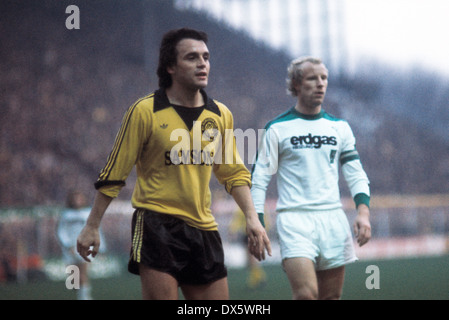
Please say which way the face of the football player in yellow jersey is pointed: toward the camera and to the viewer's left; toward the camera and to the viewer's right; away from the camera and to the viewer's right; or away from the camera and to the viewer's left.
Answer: toward the camera and to the viewer's right

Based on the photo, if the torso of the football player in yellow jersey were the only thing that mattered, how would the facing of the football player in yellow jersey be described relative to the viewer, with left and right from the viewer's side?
facing the viewer and to the right of the viewer

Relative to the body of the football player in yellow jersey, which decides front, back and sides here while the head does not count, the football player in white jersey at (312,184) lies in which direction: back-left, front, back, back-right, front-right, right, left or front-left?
left
